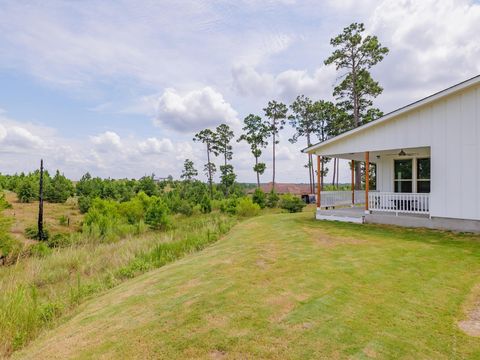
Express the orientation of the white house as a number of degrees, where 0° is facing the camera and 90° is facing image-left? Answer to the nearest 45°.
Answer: approximately 90°

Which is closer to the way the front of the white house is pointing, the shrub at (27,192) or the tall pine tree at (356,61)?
the shrub

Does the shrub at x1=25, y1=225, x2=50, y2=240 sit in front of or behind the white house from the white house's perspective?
in front

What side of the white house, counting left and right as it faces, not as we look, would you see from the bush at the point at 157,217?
front

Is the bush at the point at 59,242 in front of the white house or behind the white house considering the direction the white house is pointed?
in front

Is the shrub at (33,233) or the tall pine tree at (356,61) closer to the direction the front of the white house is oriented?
the shrub

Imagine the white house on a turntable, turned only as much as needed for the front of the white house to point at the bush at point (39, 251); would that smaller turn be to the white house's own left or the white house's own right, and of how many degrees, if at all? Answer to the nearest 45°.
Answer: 0° — it already faces it

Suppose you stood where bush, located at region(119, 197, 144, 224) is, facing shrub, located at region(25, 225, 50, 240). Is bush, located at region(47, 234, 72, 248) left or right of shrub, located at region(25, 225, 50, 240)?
left

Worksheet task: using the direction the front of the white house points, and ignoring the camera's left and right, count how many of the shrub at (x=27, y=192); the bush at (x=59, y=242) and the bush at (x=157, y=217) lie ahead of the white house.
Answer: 3

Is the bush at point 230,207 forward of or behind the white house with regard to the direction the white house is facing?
forward

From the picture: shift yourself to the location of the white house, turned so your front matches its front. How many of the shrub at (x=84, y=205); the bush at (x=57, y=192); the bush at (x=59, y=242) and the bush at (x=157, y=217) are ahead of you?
4
